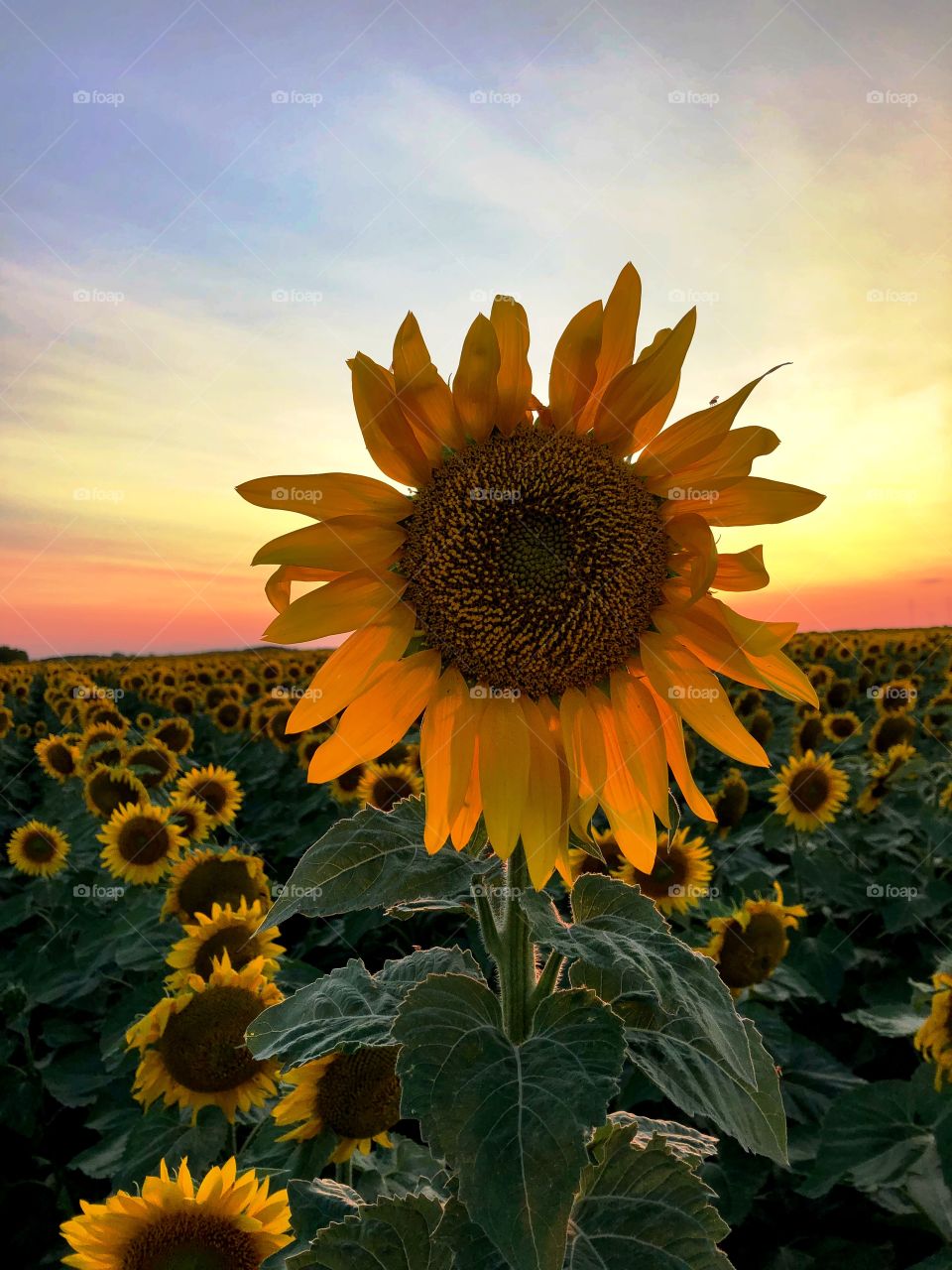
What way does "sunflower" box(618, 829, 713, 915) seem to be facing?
toward the camera

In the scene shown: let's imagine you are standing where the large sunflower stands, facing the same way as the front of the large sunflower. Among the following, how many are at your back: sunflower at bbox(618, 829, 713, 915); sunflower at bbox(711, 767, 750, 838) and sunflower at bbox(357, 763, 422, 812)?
3

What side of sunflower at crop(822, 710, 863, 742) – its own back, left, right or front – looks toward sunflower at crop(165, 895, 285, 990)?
front

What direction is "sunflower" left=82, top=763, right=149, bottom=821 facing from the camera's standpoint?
toward the camera

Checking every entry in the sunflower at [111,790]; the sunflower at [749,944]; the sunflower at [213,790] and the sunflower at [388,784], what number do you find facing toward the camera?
4

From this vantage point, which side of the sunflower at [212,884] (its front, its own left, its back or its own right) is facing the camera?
front

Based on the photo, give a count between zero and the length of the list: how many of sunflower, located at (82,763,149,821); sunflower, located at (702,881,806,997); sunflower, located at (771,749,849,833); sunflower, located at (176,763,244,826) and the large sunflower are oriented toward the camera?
5

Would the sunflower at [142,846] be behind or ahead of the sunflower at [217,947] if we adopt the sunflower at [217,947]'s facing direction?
behind

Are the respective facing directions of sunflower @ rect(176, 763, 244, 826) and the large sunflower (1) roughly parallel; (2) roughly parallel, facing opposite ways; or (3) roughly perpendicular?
roughly parallel

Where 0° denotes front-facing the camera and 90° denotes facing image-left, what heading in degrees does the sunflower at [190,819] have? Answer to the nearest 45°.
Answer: approximately 45°

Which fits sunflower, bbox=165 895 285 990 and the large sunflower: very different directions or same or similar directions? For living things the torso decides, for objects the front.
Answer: same or similar directions

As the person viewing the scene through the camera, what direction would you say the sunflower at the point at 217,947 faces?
facing the viewer

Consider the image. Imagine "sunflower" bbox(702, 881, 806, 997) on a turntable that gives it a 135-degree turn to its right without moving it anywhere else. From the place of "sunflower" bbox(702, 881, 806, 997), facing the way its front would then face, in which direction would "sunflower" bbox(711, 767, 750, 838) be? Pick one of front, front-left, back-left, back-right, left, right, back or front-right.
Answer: front-right

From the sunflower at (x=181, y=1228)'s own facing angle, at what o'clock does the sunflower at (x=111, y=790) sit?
the sunflower at (x=111, y=790) is roughly at 6 o'clock from the sunflower at (x=181, y=1228).

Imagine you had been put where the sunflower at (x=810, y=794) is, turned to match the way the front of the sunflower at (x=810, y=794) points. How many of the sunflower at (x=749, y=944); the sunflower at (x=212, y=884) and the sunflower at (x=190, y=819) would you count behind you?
0

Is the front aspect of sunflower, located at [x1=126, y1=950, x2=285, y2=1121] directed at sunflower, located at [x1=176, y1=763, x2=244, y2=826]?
no

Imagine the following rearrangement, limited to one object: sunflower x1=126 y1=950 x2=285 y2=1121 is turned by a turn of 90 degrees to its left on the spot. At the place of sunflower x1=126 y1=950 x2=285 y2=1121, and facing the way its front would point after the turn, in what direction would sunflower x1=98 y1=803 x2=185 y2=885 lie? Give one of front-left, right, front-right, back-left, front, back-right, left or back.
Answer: left

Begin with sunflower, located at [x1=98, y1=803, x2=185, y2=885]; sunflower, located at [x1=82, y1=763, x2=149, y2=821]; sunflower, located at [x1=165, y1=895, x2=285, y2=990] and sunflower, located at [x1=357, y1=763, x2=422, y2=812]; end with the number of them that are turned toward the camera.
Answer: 4
